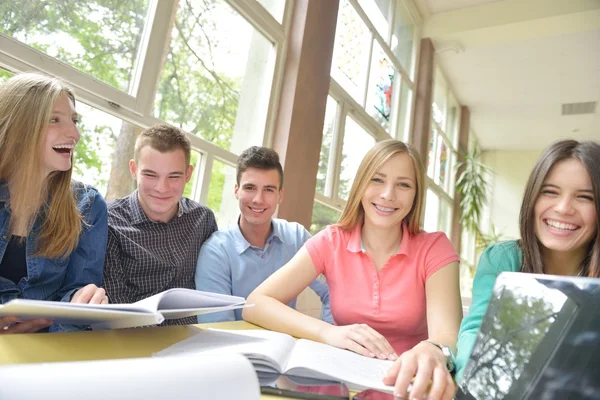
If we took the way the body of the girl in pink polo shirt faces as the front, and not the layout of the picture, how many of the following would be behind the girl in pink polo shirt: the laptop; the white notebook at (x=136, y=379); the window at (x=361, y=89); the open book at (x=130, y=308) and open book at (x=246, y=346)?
1

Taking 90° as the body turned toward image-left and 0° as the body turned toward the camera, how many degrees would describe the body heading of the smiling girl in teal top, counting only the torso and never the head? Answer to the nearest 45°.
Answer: approximately 0°

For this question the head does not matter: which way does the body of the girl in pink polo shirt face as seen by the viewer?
toward the camera

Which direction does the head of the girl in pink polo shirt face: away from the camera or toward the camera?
toward the camera

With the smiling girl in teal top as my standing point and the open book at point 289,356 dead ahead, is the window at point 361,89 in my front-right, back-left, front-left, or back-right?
back-right

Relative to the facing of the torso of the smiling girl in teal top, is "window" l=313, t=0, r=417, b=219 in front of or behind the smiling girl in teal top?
behind

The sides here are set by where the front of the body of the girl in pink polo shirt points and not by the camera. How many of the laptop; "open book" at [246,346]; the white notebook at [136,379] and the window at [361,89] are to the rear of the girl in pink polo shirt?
1

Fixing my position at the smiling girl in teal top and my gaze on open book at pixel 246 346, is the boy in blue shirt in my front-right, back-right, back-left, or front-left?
front-right

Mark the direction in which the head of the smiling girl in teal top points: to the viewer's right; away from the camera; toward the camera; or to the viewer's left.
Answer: toward the camera

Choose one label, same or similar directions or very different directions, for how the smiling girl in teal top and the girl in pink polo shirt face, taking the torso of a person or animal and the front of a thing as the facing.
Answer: same or similar directions

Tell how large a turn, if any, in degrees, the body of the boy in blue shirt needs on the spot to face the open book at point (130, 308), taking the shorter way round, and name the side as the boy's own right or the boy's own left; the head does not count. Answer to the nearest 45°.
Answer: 0° — they already face it

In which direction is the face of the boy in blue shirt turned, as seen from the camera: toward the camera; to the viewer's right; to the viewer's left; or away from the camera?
toward the camera

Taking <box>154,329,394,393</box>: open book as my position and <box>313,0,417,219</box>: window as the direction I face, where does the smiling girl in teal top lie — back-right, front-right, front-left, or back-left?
front-right

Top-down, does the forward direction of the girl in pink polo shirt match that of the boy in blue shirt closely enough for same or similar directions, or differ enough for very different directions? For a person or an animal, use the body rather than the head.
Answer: same or similar directions
